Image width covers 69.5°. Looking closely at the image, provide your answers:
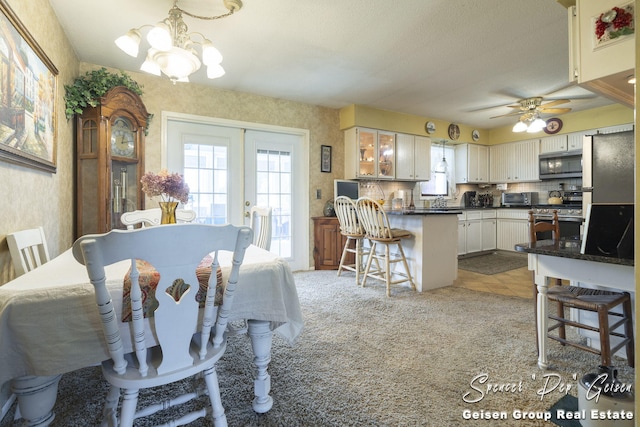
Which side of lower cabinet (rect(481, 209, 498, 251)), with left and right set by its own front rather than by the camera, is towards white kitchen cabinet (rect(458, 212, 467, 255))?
right

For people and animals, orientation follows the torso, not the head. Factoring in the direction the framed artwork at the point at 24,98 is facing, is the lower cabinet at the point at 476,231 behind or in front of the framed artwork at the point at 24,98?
in front

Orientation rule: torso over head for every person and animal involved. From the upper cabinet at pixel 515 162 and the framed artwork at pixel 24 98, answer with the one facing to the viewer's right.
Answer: the framed artwork

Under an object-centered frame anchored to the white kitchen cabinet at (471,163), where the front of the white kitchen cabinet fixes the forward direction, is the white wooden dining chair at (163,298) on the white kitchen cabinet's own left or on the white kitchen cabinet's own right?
on the white kitchen cabinet's own right

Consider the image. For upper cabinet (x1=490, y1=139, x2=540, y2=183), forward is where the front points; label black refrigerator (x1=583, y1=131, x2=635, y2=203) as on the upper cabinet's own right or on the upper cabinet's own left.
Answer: on the upper cabinet's own left

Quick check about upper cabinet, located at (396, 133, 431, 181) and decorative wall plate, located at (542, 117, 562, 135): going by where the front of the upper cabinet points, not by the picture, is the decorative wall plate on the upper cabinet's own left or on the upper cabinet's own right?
on the upper cabinet's own left

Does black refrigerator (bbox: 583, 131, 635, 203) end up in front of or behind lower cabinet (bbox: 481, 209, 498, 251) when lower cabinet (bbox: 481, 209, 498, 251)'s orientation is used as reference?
in front

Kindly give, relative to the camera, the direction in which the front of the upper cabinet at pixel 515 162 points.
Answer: facing the viewer and to the left of the viewer

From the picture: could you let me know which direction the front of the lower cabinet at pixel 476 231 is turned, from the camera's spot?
facing the viewer and to the right of the viewer

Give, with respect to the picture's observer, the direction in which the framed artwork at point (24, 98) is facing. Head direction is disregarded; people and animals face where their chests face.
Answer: facing to the right of the viewer

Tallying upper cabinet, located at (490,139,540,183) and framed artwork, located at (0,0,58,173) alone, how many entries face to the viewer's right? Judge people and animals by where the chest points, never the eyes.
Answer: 1
